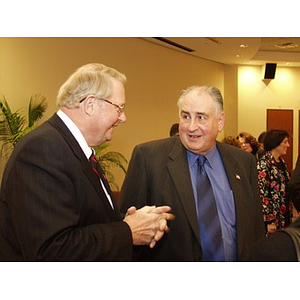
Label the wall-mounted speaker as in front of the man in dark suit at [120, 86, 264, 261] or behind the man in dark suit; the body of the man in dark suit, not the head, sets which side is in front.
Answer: behind

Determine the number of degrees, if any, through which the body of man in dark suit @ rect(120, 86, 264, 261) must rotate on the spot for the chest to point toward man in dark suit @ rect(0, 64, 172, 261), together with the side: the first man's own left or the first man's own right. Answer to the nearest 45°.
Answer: approximately 45° to the first man's own right

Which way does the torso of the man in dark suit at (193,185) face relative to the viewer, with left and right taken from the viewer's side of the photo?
facing the viewer

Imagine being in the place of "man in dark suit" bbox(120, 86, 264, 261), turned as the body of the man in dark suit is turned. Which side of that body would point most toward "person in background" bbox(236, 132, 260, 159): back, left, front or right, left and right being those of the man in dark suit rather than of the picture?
back

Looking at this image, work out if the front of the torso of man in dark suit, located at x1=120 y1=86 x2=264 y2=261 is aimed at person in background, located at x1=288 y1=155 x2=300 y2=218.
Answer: no

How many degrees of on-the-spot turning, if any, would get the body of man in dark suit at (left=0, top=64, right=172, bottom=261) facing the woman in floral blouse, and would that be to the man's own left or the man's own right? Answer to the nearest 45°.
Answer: approximately 45° to the man's own left

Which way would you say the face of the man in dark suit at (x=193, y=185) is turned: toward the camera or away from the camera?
toward the camera

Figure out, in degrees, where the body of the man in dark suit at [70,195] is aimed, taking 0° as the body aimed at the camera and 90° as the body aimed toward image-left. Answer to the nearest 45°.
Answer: approximately 270°

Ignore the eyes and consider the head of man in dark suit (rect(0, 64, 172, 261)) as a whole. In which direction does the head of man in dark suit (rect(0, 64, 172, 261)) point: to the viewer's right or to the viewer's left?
to the viewer's right

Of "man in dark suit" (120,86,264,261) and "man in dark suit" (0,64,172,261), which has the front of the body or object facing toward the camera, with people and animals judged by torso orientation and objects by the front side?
"man in dark suit" (120,86,264,261)

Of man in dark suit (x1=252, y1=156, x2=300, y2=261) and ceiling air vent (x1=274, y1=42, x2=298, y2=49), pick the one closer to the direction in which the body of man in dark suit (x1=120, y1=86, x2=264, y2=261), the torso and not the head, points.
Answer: the man in dark suit

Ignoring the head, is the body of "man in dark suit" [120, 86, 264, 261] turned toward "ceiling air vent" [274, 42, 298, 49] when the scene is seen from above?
no
